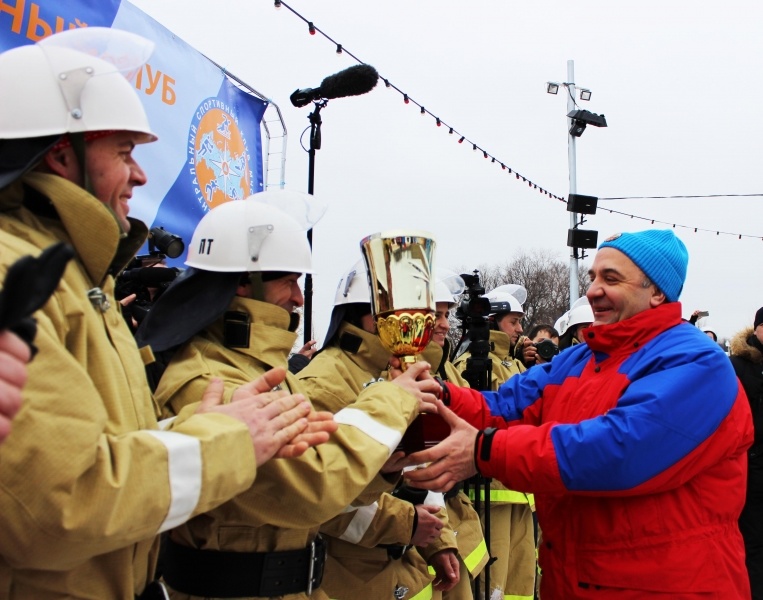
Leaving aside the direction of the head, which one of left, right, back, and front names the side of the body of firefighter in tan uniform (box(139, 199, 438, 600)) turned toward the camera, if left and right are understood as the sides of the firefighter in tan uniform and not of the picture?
right

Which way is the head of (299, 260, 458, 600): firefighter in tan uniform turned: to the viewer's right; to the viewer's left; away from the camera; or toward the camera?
to the viewer's right

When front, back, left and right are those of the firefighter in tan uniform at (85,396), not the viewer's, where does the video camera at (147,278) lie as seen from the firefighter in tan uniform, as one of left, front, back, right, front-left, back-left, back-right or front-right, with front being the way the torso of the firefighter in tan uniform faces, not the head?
left

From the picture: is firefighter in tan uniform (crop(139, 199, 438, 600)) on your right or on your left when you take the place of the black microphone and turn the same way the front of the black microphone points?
on your right

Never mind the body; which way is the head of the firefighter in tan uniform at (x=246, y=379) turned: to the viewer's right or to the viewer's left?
to the viewer's right

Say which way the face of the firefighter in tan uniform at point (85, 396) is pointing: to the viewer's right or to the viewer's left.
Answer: to the viewer's right

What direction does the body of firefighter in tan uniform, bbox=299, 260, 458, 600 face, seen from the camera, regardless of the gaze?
to the viewer's right
